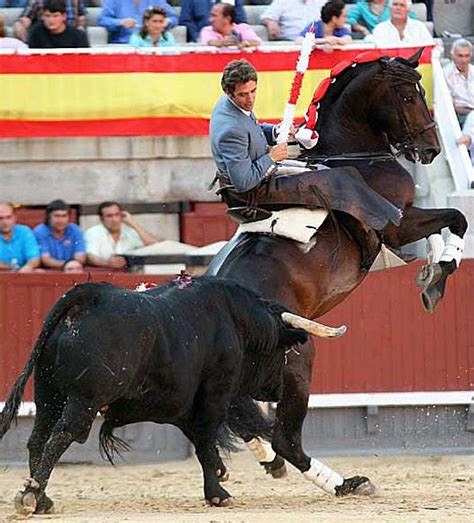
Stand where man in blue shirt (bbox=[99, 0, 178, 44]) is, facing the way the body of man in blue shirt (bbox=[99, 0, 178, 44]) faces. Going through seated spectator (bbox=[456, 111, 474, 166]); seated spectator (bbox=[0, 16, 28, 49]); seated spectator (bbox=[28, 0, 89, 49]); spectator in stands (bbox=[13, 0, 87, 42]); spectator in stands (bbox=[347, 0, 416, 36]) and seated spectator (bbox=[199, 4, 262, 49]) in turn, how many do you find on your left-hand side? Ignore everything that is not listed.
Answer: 3

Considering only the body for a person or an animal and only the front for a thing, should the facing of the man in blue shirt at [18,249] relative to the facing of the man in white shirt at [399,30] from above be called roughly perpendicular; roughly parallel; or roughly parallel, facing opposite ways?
roughly parallel

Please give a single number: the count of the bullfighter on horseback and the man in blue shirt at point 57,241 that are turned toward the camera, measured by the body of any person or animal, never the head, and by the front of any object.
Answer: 1

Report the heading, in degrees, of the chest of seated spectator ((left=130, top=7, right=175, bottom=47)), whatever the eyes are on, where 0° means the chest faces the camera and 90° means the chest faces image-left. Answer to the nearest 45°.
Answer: approximately 0°

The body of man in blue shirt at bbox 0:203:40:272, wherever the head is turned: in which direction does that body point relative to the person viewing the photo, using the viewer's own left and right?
facing the viewer

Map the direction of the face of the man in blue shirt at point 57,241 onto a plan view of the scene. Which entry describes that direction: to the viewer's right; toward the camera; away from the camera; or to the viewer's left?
toward the camera

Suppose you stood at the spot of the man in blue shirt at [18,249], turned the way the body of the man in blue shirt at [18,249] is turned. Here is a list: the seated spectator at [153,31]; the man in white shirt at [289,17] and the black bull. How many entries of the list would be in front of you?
1

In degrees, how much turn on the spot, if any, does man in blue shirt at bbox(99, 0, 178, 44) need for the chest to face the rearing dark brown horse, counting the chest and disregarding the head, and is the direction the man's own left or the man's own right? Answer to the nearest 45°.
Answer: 0° — they already face it

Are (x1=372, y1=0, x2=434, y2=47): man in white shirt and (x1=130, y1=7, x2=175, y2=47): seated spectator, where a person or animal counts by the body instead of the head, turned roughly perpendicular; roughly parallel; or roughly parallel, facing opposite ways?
roughly parallel

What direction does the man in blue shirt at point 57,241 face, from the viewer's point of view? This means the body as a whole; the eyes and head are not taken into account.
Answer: toward the camera

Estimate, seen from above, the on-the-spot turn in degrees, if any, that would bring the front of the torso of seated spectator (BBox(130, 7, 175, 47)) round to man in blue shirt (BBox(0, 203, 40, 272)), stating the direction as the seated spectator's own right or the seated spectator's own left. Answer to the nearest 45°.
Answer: approximately 45° to the seated spectator's own right
